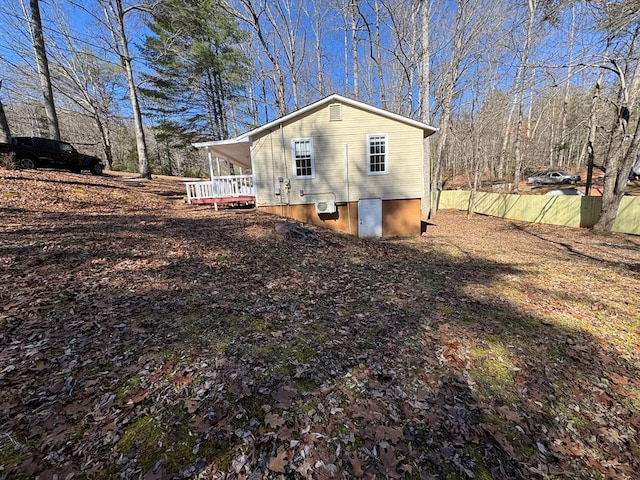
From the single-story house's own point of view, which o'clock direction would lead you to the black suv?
The black suv is roughly at 12 o'clock from the single-story house.

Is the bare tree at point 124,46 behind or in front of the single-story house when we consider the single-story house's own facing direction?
in front

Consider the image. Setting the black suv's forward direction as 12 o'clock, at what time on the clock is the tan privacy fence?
The tan privacy fence is roughly at 1 o'clock from the black suv.

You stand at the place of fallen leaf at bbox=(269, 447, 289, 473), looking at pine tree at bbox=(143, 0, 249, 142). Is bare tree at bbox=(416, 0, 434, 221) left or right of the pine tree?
right

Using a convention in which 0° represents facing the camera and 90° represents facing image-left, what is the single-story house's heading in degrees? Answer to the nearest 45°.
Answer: approximately 90°

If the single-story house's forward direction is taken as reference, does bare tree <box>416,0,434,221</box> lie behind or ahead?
behind

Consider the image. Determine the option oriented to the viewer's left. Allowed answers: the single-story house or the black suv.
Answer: the single-story house

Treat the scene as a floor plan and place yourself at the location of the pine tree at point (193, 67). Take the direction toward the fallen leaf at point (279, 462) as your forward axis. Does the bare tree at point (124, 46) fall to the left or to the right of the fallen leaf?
right

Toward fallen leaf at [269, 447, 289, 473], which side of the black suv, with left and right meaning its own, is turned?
right

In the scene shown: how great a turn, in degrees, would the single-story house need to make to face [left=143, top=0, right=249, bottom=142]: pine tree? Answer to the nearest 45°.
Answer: approximately 45° to its right

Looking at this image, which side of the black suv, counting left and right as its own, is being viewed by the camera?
right

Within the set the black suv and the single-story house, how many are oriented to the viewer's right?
1

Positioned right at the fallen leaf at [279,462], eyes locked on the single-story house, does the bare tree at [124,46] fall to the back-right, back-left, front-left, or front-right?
front-left
